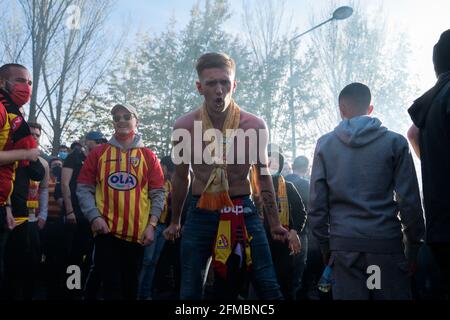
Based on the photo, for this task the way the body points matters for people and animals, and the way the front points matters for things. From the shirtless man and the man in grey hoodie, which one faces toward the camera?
the shirtless man

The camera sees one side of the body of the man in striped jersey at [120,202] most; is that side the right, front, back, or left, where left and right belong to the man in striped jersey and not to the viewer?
front

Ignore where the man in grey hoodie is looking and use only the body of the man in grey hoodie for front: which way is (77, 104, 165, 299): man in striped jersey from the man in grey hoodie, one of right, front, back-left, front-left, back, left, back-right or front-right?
left

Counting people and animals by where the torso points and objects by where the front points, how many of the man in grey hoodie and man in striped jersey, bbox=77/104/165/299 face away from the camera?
1

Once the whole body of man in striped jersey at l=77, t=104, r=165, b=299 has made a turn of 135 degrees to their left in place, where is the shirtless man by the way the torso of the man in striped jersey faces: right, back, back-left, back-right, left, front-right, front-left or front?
right

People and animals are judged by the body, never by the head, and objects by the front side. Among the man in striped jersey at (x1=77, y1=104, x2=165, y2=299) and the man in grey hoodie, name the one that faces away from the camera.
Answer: the man in grey hoodie

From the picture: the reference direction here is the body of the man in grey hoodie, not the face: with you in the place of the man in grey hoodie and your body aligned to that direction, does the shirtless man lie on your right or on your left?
on your left

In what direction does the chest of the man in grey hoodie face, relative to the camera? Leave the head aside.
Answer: away from the camera

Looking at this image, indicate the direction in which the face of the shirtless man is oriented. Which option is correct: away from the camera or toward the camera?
toward the camera

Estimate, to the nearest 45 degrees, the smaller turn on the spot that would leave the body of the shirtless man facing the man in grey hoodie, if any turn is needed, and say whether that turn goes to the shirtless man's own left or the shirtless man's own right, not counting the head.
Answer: approximately 90° to the shirtless man's own left

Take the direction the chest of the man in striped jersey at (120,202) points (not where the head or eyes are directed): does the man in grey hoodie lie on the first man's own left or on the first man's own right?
on the first man's own left

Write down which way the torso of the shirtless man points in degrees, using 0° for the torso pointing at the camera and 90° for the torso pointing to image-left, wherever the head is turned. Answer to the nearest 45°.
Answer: approximately 0°
